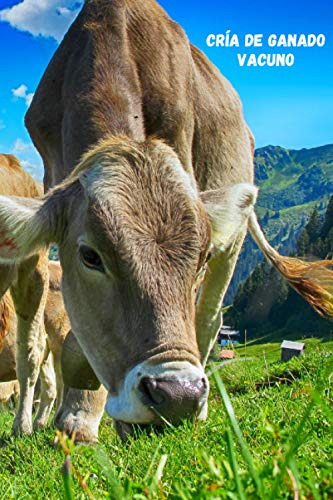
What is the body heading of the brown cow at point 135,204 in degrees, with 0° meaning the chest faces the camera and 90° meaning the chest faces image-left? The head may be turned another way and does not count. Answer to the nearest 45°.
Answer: approximately 0°
